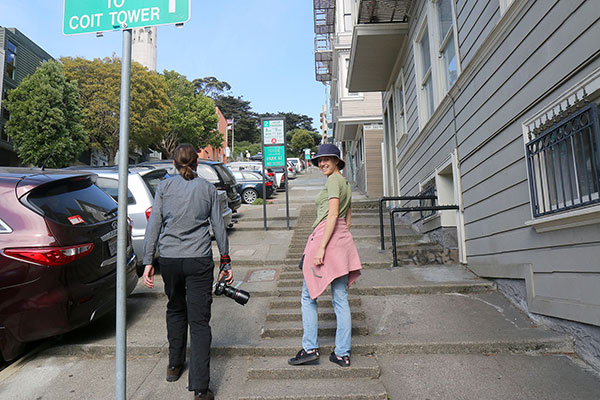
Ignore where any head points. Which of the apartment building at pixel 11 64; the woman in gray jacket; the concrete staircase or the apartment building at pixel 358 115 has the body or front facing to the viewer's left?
the apartment building at pixel 358 115

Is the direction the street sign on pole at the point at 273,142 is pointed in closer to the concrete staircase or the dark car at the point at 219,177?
the concrete staircase

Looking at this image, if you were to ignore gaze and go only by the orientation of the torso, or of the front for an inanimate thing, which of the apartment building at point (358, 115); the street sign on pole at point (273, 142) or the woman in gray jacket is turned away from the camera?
the woman in gray jacket

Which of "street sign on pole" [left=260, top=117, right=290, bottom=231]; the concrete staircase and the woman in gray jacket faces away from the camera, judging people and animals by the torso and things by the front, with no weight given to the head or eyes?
the woman in gray jacket

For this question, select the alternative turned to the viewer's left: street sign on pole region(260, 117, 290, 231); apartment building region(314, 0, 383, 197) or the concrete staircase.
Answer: the apartment building

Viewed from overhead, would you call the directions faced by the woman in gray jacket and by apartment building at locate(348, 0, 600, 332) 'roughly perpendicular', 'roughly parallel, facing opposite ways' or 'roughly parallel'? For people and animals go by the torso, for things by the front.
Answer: roughly perpendicular

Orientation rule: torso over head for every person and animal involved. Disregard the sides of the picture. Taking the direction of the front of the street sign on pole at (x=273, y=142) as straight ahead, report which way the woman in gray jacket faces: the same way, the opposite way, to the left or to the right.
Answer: the opposite way

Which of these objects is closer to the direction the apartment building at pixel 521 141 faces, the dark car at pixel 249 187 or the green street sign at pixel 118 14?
the green street sign

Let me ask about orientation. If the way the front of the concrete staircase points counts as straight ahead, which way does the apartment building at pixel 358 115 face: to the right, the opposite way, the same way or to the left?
to the right

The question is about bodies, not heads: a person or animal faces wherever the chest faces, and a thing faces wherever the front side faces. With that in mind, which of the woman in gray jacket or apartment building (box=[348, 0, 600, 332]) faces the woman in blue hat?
the apartment building

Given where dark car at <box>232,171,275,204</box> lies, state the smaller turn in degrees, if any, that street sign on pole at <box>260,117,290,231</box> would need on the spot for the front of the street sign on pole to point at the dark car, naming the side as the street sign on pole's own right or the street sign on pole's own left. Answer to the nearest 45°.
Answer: approximately 180°

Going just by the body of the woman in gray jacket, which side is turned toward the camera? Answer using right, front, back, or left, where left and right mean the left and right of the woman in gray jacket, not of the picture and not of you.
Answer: back

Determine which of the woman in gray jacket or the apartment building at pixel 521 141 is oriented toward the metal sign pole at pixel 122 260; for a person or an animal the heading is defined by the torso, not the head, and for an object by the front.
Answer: the apartment building

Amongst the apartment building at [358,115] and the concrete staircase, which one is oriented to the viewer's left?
the apartment building
